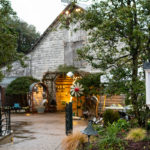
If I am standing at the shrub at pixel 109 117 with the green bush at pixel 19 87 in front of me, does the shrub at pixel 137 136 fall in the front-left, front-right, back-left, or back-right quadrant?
back-left

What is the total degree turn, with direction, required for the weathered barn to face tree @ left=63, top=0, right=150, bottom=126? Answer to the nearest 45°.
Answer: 0° — it already faces it

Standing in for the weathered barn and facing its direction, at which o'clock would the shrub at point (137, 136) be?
The shrub is roughly at 12 o'clock from the weathered barn.

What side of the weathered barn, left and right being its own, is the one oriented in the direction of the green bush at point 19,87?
right

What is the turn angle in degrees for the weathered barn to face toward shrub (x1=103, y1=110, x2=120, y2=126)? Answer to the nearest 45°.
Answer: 0° — it already faces it
